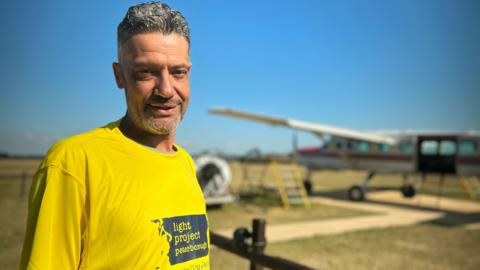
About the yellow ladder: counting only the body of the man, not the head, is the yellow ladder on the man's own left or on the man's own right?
on the man's own left

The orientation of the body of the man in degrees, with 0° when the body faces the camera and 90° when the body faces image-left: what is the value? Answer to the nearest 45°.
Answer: approximately 315°

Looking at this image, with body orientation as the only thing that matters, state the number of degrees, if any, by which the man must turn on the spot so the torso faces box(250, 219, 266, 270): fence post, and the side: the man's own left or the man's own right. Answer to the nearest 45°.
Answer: approximately 90° to the man's own left
